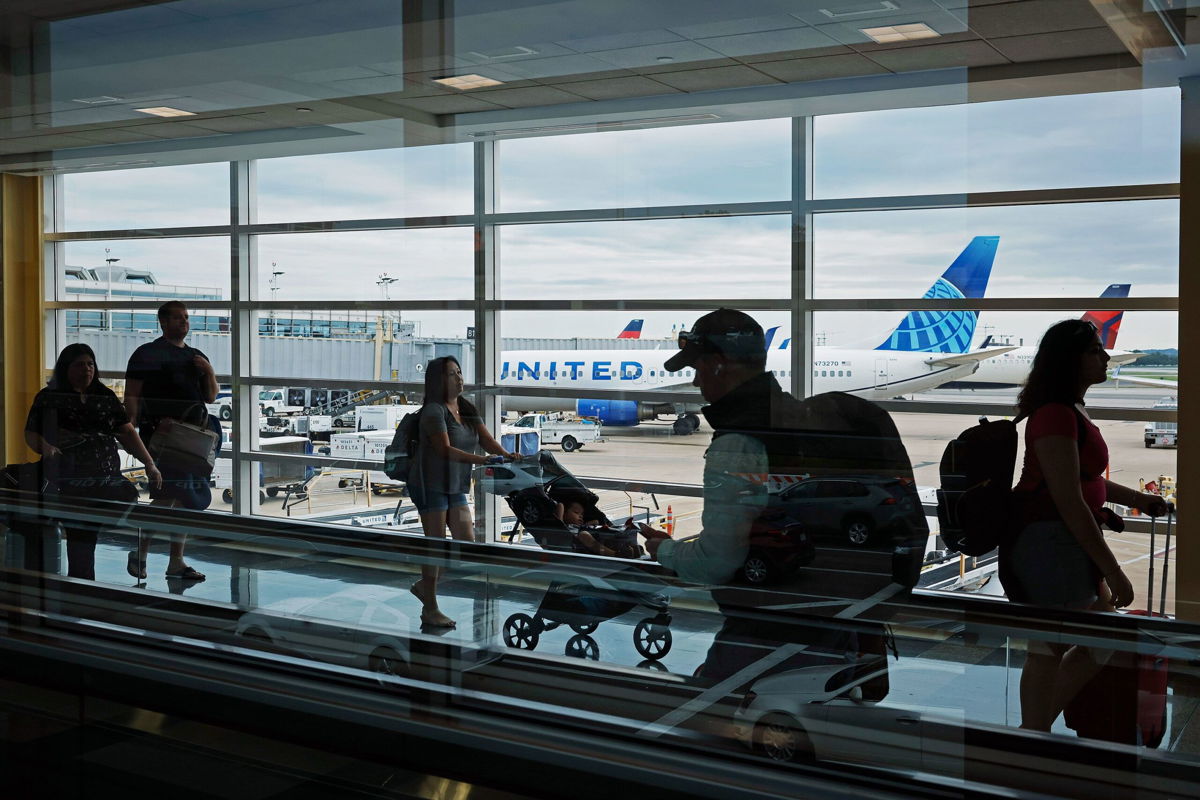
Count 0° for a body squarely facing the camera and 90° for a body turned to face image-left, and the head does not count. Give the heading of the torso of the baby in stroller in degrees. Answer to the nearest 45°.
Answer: approximately 270°

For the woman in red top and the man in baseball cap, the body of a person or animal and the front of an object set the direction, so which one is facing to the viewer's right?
the woman in red top

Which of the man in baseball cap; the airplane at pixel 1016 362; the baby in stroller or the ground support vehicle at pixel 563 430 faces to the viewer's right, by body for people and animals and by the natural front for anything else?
the baby in stroller

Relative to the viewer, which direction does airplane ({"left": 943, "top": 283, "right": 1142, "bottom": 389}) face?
to the viewer's left

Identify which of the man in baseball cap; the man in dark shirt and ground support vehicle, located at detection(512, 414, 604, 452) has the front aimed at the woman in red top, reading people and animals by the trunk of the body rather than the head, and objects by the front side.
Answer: the man in dark shirt

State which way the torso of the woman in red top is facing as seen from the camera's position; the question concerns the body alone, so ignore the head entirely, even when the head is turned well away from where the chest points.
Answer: to the viewer's right

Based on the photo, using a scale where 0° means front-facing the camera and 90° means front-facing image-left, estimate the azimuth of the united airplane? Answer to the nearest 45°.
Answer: approximately 90°

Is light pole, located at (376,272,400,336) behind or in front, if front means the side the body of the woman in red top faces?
behind

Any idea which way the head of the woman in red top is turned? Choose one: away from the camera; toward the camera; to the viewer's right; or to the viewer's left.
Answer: to the viewer's right

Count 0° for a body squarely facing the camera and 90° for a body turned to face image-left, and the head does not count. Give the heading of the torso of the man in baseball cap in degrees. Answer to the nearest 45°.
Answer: approximately 90°

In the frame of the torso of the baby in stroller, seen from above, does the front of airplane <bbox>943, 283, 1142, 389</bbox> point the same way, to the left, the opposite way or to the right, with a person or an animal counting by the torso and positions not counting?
the opposite way

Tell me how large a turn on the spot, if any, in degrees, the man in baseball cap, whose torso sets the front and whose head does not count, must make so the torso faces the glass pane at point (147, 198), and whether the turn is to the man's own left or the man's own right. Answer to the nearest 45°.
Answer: approximately 45° to the man's own right

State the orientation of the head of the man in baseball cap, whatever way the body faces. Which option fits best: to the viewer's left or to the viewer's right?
to the viewer's left
